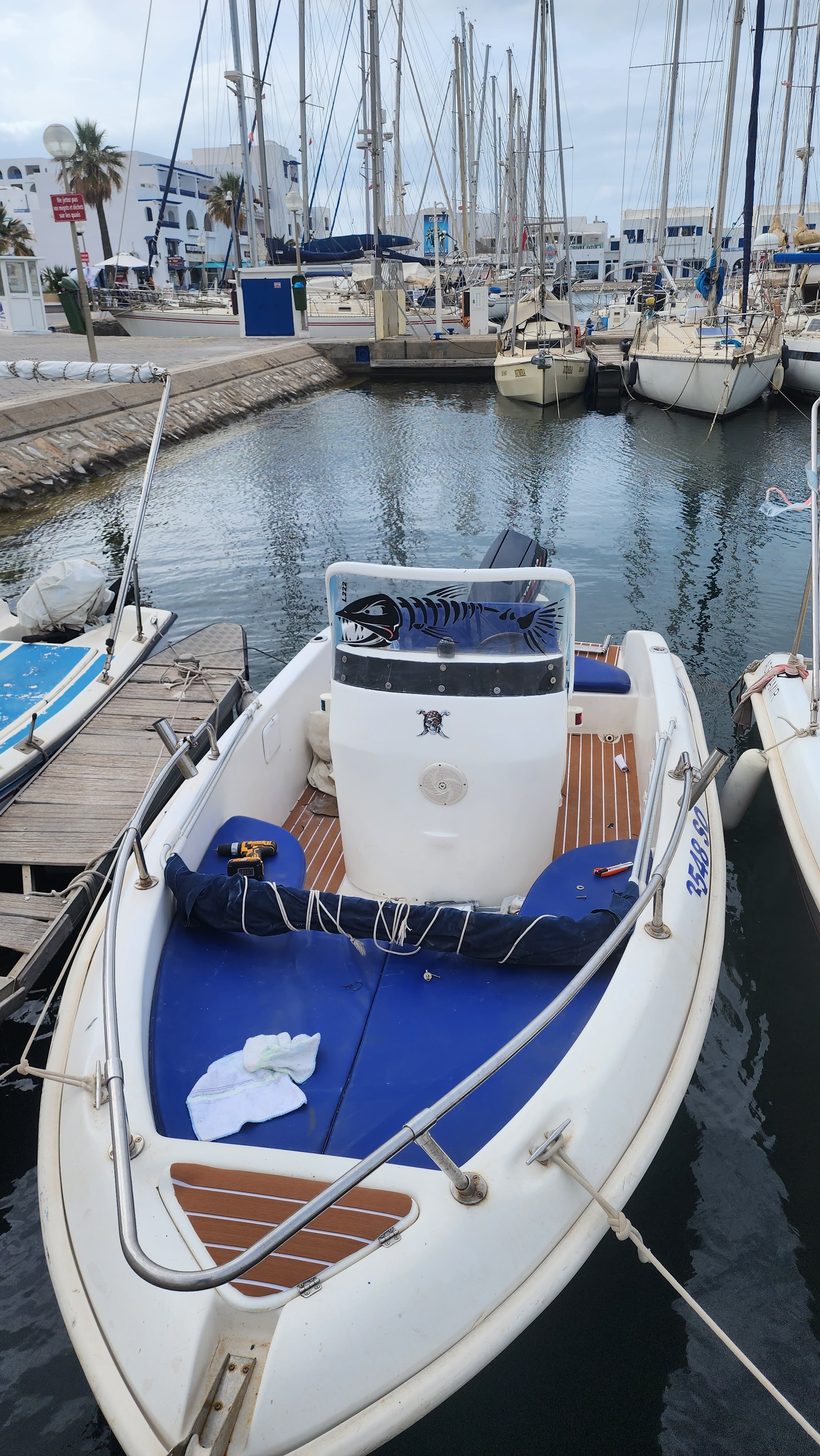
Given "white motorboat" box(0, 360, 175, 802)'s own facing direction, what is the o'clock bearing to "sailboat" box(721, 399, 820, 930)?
The sailboat is roughly at 9 o'clock from the white motorboat.

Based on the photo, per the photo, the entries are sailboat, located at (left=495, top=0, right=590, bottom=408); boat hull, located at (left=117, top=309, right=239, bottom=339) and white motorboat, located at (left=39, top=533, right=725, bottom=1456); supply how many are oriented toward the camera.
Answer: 2

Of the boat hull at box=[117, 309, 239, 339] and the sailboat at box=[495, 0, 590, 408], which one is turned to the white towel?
the sailboat

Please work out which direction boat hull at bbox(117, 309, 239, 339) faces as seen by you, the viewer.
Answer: facing to the left of the viewer

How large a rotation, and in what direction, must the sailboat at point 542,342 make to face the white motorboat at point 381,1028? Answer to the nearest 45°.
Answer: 0° — it already faces it

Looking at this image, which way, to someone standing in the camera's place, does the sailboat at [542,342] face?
facing the viewer

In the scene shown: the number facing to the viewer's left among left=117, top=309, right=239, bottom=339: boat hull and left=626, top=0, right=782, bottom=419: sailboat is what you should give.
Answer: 1

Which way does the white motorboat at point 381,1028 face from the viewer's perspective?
toward the camera

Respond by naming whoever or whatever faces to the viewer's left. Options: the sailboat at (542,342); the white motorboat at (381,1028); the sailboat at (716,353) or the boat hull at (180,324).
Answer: the boat hull

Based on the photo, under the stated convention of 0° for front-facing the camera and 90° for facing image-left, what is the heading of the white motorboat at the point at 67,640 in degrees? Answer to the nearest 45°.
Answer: approximately 45°

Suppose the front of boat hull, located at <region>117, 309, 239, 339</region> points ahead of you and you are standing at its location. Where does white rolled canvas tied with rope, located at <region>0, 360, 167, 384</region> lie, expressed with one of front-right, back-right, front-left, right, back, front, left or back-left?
left

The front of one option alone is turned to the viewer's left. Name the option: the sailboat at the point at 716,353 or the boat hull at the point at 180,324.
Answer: the boat hull

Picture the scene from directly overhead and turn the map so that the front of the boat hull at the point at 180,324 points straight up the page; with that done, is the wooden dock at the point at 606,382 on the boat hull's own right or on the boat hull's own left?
on the boat hull's own left

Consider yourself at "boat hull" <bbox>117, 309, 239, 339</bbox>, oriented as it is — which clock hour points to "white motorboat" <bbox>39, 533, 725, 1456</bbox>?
The white motorboat is roughly at 9 o'clock from the boat hull.

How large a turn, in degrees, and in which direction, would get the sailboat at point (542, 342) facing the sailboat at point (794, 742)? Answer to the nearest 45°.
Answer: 0° — it already faces it
